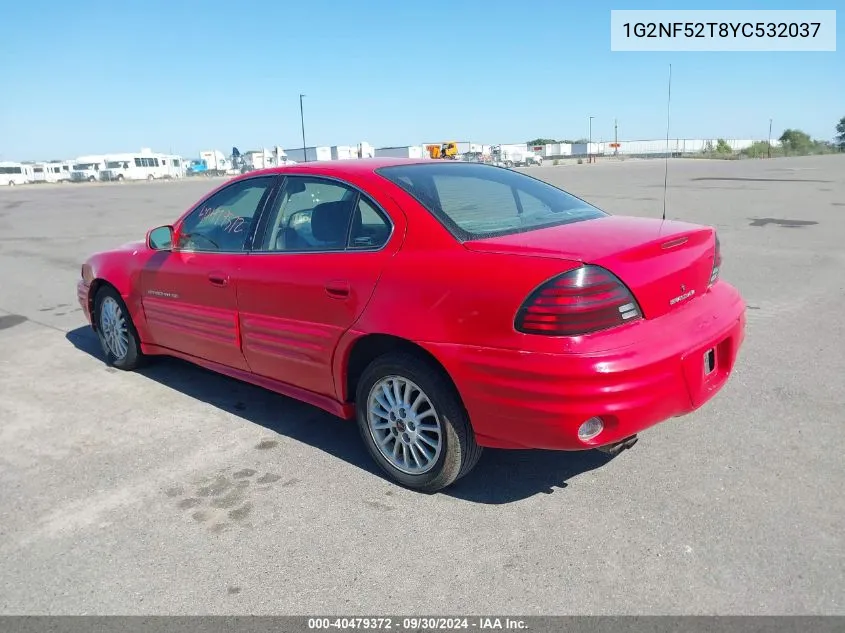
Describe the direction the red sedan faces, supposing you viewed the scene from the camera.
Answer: facing away from the viewer and to the left of the viewer
